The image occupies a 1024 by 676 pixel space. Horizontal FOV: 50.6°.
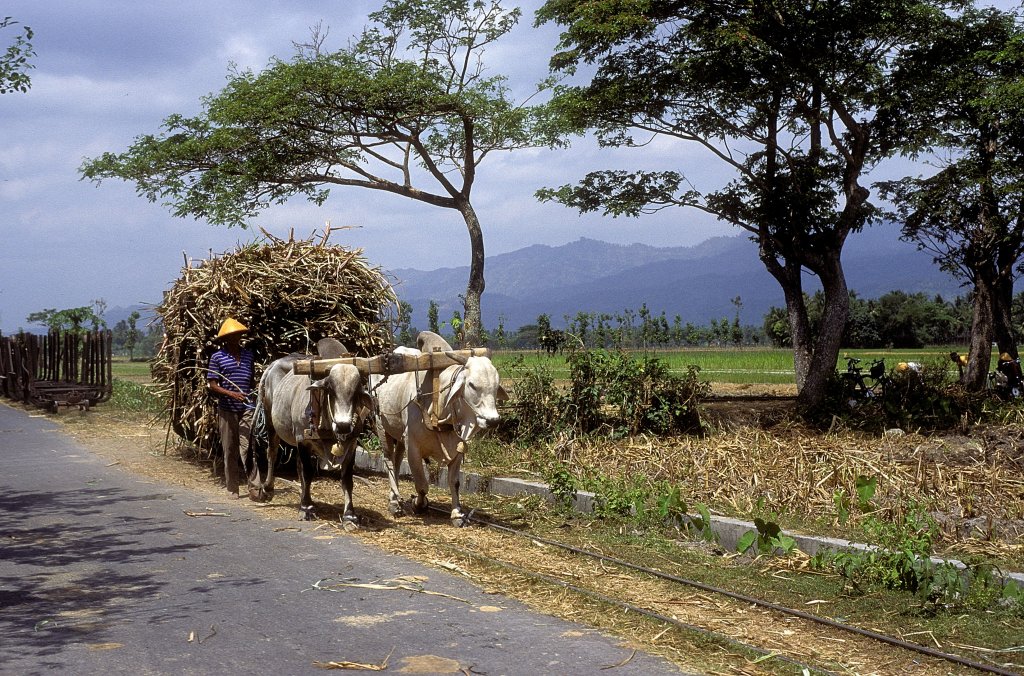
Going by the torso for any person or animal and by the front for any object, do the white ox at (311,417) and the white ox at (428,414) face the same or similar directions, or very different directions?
same or similar directions

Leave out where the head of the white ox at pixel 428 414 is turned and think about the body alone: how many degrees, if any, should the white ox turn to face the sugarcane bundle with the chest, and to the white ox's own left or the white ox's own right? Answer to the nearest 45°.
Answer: approximately 180°

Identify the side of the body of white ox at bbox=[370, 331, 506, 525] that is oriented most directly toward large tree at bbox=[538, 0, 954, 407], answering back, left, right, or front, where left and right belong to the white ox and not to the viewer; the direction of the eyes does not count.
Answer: left

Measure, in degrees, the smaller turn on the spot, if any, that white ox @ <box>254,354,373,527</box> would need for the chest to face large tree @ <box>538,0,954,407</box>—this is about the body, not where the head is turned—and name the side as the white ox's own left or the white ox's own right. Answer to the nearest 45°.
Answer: approximately 90° to the white ox's own left

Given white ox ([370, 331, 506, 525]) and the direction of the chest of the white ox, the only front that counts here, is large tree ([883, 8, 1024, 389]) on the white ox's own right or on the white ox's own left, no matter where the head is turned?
on the white ox's own left

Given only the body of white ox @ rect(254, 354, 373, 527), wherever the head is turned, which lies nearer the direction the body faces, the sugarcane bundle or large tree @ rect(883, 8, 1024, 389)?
the large tree

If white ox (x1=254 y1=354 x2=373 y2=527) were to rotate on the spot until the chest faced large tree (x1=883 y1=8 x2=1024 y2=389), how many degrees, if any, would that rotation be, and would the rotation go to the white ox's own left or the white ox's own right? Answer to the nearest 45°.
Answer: approximately 90° to the white ox's own left

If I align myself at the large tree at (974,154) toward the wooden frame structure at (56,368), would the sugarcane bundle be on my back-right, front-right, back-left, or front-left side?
front-left

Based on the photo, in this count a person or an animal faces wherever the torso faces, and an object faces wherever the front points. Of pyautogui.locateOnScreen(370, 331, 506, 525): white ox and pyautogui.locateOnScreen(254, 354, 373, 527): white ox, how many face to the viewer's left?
0

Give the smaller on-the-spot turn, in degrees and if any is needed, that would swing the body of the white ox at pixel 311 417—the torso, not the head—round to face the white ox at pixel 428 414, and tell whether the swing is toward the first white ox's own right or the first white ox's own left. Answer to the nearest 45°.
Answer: approximately 45° to the first white ox's own left

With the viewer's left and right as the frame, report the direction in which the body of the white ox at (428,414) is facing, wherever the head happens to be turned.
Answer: facing the viewer and to the right of the viewer
